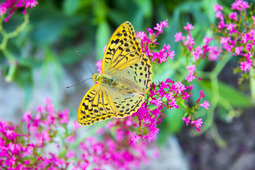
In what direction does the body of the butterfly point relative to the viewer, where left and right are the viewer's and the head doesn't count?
facing to the left of the viewer
